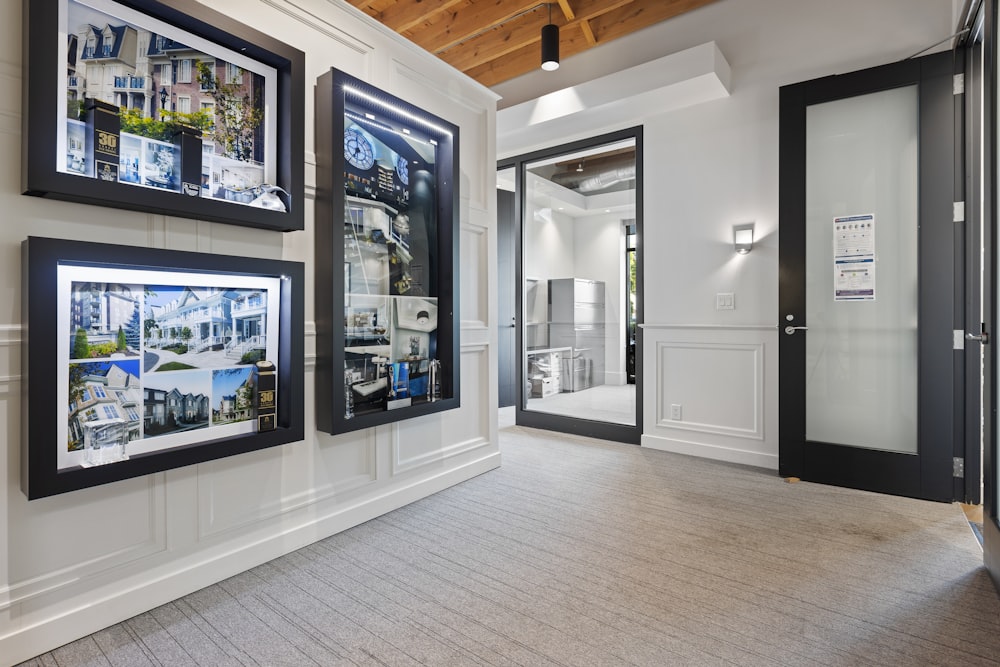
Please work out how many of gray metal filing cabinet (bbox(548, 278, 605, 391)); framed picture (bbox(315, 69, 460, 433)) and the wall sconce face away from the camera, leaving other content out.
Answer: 0

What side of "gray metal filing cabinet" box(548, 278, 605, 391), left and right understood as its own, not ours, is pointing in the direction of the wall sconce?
front

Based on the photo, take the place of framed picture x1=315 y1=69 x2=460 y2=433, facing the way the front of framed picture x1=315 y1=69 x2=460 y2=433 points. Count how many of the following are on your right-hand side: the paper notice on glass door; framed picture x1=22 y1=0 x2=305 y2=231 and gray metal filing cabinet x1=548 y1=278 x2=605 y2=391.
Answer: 1

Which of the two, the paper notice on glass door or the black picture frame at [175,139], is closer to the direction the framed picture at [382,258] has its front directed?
the paper notice on glass door

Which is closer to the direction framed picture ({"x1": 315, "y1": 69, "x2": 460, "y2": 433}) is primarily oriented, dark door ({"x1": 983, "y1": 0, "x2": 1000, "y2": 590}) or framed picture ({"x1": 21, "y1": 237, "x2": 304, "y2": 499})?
the dark door

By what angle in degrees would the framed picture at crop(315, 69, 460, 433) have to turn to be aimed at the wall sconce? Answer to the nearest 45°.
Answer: approximately 45° to its left

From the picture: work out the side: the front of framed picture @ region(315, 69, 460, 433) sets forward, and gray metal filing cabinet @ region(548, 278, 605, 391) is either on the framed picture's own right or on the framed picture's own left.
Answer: on the framed picture's own left

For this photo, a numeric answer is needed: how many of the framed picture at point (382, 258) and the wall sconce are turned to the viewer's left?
0

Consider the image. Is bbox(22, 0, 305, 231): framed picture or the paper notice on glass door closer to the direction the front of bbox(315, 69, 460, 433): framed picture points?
the paper notice on glass door

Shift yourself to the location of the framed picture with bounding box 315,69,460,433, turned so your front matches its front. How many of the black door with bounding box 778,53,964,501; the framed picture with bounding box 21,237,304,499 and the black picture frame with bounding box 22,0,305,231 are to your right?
2

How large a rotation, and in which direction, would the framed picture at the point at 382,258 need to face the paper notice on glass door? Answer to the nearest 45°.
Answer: approximately 45° to its left

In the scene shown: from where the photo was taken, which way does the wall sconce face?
toward the camera

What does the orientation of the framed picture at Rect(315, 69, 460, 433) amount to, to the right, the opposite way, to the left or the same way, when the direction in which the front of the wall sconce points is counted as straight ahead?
to the left

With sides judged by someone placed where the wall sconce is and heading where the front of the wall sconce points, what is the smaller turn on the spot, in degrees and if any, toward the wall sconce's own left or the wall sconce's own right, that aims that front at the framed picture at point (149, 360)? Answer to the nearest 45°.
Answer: approximately 45° to the wall sconce's own right

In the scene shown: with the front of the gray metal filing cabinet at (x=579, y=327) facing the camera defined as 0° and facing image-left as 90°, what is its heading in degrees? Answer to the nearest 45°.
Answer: approximately 315°

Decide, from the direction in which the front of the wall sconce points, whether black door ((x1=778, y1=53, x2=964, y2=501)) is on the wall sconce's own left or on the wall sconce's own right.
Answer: on the wall sconce's own left
